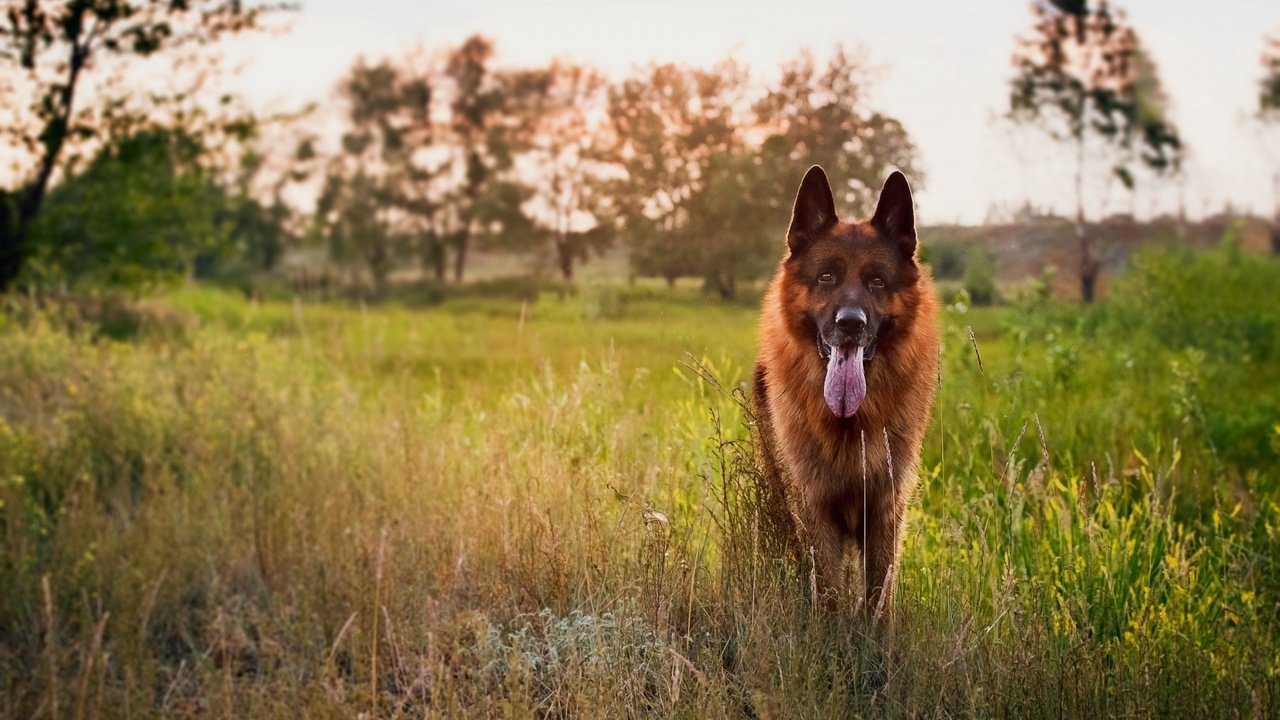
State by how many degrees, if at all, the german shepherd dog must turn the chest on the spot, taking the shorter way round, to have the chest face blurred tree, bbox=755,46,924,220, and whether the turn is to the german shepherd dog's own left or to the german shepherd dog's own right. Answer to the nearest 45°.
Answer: approximately 180°

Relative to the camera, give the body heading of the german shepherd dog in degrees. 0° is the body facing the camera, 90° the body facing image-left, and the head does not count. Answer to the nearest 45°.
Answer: approximately 0°

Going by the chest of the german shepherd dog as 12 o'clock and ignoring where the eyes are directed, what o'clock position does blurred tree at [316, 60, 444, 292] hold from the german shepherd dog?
The blurred tree is roughly at 5 o'clock from the german shepherd dog.

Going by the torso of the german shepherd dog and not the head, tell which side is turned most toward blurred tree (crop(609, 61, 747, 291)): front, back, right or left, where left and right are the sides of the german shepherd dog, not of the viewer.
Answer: back

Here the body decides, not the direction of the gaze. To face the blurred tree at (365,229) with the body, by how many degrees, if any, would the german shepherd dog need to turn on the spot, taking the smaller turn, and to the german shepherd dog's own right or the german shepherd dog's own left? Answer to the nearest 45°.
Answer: approximately 135° to the german shepherd dog's own right

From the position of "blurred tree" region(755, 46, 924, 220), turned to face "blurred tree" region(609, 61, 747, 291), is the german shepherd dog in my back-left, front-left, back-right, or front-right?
back-left
